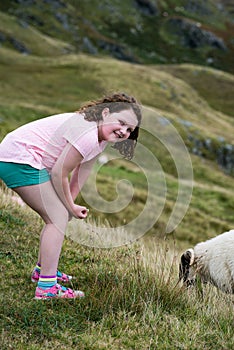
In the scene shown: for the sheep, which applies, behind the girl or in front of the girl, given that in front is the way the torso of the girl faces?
in front

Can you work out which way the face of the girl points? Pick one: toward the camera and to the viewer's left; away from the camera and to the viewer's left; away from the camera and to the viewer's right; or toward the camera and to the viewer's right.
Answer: toward the camera and to the viewer's right

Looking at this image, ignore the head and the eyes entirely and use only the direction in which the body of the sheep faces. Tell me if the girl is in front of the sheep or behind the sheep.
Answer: in front

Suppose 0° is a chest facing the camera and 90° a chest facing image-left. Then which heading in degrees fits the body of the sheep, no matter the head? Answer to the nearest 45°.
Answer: approximately 90°

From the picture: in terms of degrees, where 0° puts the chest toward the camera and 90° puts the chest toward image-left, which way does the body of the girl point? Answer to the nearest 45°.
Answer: approximately 270°

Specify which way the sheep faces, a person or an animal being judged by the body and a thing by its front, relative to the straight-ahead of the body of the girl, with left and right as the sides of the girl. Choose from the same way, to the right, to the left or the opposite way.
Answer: the opposite way

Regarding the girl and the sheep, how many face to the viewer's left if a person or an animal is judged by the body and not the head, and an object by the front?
1
